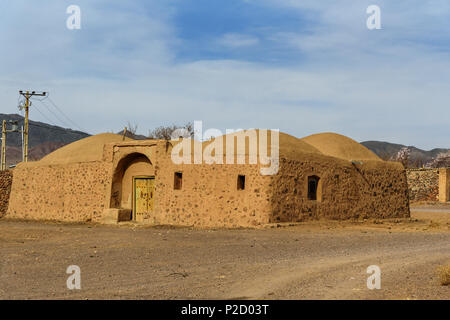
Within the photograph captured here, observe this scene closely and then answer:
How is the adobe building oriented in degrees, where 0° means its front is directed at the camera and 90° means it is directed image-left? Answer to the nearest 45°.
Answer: approximately 45°
